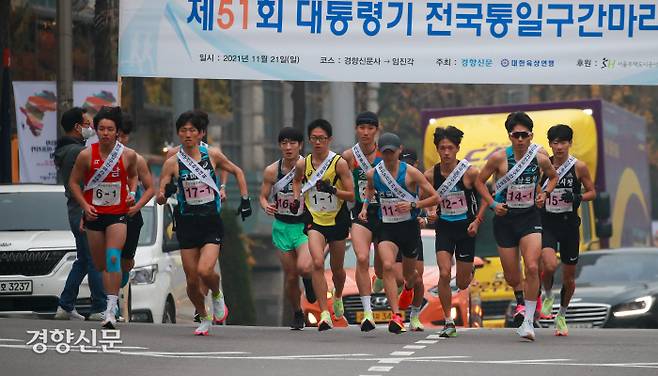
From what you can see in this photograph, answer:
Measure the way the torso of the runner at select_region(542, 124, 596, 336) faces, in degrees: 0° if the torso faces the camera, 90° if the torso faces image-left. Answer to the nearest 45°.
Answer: approximately 0°

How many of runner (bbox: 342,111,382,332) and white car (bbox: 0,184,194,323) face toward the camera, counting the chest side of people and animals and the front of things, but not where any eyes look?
2

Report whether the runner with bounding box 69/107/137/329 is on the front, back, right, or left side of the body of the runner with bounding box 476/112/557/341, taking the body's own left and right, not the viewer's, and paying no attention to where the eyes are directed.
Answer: right

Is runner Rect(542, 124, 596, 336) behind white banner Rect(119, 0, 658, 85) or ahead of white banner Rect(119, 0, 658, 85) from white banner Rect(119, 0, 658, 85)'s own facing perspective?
ahead
